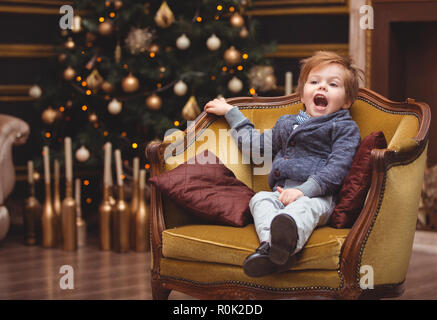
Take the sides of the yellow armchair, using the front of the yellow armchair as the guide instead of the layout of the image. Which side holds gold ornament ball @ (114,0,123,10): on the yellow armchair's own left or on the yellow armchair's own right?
on the yellow armchair's own right

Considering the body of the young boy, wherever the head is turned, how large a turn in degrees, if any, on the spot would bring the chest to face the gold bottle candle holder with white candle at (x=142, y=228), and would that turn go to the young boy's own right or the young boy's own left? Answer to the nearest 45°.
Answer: approximately 90° to the young boy's own right

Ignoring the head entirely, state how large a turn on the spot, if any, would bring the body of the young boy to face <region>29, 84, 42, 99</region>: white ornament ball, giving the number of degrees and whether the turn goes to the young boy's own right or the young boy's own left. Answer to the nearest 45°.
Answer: approximately 90° to the young boy's own right

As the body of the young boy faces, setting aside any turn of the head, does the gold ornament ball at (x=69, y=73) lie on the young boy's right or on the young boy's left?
on the young boy's right

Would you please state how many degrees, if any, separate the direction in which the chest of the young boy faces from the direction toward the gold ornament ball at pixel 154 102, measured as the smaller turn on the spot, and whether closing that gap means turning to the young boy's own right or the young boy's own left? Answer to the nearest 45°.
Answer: approximately 90° to the young boy's own right

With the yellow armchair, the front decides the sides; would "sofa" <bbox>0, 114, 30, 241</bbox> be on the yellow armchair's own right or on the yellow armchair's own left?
on the yellow armchair's own right
